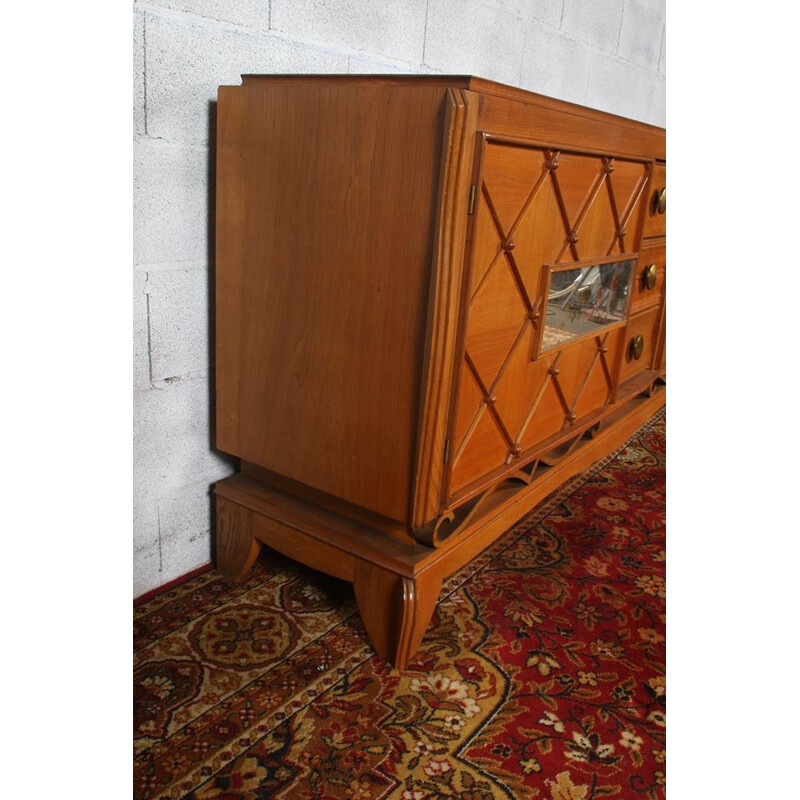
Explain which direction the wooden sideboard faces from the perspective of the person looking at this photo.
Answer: facing the viewer and to the right of the viewer
